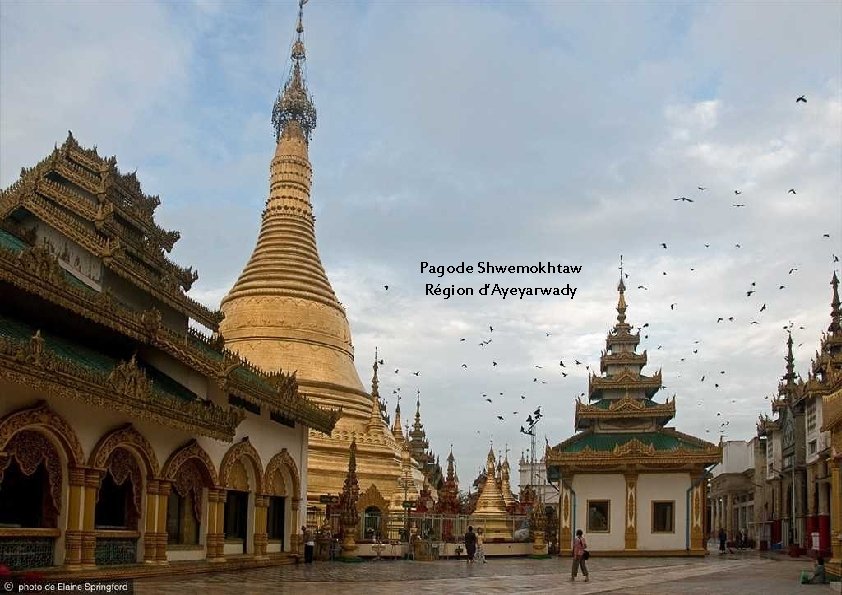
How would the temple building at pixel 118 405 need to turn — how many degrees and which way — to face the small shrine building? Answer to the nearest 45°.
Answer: approximately 90° to its left

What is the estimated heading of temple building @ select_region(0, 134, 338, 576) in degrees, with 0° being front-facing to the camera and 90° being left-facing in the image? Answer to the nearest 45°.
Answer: approximately 315°
